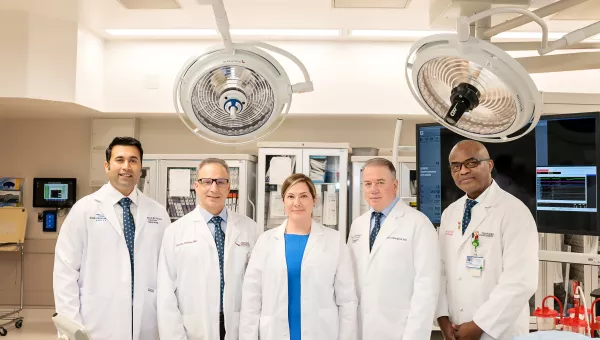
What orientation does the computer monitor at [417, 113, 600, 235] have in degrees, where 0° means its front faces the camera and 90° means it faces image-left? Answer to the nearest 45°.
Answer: approximately 0°

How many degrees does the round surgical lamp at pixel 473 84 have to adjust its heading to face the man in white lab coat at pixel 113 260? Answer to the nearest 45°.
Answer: approximately 90° to its right

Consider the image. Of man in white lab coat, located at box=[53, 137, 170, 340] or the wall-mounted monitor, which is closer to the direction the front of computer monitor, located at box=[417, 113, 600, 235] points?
the man in white lab coat
